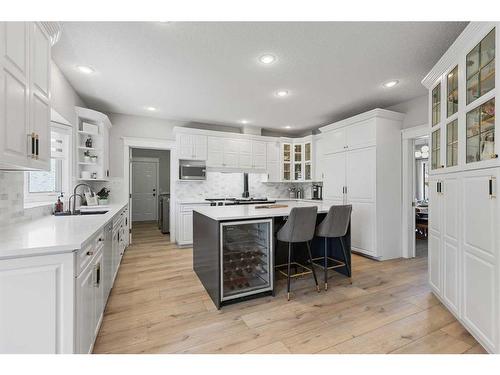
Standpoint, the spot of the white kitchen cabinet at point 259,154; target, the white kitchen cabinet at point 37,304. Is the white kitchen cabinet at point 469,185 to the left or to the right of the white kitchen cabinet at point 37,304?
left

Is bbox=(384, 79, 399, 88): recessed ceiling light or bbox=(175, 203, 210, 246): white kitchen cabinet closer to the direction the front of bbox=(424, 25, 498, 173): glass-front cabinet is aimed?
the white kitchen cabinet

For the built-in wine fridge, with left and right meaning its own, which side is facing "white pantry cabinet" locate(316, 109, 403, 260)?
left

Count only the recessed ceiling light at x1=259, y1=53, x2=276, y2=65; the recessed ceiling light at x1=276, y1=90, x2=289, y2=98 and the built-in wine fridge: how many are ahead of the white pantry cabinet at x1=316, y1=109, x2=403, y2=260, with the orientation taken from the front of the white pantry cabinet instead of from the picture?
3

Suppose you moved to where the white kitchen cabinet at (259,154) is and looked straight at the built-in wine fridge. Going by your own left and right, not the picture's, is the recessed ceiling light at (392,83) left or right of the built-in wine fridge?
left

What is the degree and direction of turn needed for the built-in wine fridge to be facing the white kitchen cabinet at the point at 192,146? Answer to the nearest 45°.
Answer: approximately 180°

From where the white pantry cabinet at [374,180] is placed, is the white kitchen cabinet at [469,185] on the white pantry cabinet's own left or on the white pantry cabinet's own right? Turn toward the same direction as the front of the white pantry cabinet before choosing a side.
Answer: on the white pantry cabinet's own left

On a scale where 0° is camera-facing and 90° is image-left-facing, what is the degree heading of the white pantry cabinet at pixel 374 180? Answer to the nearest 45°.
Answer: approximately 45°

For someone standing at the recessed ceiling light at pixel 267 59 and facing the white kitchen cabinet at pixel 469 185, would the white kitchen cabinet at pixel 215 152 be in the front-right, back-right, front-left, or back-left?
back-left

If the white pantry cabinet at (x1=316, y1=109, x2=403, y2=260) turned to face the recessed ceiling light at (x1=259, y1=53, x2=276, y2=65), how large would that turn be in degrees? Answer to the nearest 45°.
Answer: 0° — it already faces it
